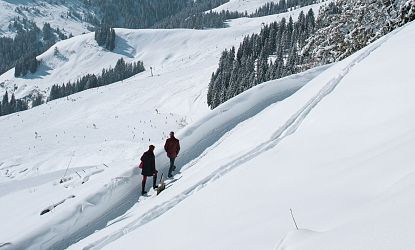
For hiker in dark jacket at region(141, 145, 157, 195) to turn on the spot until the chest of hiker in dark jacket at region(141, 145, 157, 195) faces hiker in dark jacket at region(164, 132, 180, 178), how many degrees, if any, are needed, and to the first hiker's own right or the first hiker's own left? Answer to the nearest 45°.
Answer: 0° — they already face them

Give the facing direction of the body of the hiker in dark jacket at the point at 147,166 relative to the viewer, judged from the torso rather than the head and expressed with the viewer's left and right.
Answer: facing away from the viewer and to the right of the viewer
